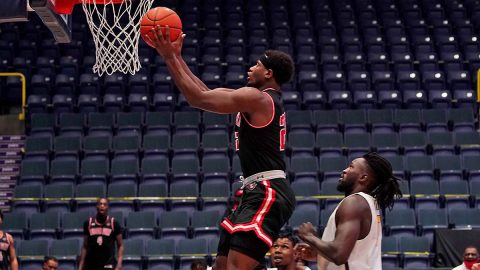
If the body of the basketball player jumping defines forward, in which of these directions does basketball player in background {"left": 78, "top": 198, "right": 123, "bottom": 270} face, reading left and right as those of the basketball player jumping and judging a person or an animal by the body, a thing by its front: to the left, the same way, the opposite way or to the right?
to the left

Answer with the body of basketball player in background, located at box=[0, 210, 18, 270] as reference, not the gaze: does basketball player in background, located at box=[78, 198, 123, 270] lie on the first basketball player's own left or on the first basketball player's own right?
on the first basketball player's own left

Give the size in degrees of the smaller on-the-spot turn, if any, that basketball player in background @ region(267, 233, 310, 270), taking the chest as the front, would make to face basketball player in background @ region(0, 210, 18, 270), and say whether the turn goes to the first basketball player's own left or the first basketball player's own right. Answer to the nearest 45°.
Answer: approximately 90° to the first basketball player's own right

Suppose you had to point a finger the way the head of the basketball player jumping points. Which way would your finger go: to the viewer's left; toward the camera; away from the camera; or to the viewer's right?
to the viewer's left

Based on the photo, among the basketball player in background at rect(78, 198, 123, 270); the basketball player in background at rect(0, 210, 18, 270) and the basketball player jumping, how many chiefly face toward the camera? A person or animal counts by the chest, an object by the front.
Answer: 2

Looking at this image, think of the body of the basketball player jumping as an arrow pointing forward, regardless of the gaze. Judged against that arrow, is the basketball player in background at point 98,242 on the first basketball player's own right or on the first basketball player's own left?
on the first basketball player's own right

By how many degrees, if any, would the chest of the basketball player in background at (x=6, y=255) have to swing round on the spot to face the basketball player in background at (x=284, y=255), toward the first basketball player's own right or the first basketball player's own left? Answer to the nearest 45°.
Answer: approximately 45° to the first basketball player's own left

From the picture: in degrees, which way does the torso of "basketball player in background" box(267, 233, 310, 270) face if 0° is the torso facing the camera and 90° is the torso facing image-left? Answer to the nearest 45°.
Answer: approximately 45°

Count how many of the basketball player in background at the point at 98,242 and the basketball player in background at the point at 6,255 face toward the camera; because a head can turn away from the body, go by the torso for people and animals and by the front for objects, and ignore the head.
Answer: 2

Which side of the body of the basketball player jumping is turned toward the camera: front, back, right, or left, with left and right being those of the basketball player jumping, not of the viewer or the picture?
left

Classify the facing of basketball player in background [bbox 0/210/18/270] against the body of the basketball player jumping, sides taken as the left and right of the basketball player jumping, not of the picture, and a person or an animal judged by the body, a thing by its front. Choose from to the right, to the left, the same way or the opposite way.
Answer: to the left

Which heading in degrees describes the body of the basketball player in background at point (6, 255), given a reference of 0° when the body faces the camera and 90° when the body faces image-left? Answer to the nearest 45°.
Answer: approximately 0°
